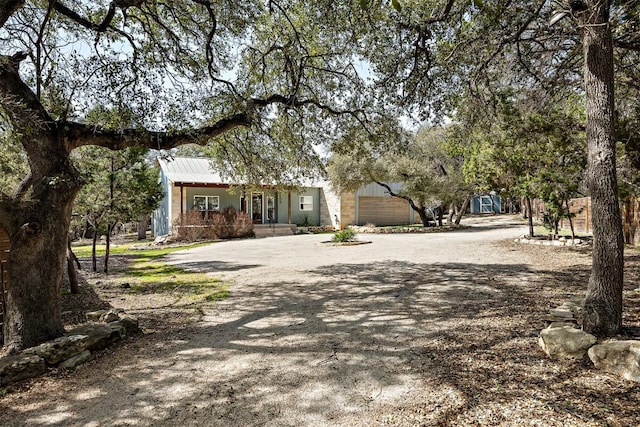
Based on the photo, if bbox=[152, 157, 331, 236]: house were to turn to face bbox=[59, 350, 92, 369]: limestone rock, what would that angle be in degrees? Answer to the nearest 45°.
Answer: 0° — it already faces it

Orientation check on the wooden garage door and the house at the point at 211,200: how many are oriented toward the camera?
2

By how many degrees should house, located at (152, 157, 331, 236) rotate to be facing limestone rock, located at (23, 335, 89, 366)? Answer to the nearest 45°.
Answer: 0° — it already faces it

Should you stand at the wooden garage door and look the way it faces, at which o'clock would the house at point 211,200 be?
The house is roughly at 2 o'clock from the wooden garage door.

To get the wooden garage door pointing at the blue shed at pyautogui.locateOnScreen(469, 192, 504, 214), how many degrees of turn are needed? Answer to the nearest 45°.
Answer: approximately 135° to its left

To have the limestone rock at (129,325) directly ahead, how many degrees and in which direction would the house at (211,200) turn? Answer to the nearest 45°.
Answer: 0° — it already faces it

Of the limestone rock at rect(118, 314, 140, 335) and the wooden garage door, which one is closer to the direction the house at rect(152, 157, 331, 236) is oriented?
the limestone rock

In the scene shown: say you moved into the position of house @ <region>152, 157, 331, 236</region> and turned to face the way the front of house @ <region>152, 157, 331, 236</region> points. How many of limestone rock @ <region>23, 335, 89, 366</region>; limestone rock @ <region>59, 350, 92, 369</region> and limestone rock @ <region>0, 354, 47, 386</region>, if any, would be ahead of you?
3

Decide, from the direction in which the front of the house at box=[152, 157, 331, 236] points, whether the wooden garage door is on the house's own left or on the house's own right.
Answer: on the house's own left

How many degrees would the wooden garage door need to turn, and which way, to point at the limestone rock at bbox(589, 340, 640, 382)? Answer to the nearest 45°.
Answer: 0° — it already faces it

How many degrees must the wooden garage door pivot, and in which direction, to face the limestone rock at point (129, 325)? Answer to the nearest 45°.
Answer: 0° — it already faces it

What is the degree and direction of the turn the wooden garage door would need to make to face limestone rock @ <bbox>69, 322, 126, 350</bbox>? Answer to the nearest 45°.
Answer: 0° — it already faces it

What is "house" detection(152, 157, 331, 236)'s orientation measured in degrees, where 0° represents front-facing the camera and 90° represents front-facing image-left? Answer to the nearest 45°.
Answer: approximately 0°
